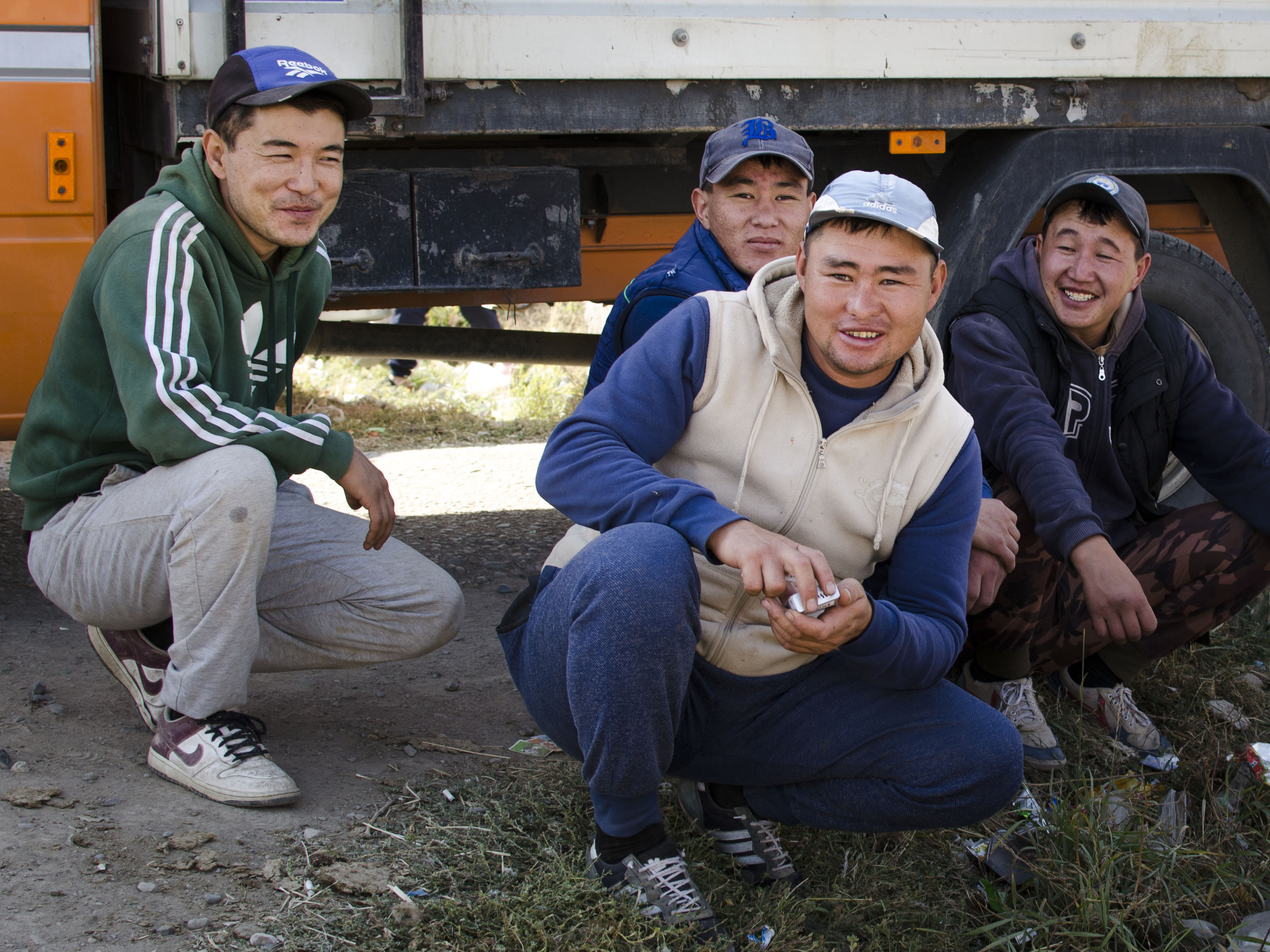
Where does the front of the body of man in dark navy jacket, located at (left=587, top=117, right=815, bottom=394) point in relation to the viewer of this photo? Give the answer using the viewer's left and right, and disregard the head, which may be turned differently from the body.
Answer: facing the viewer and to the right of the viewer

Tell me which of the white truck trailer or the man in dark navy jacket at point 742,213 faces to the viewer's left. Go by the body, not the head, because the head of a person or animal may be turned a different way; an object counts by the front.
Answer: the white truck trailer

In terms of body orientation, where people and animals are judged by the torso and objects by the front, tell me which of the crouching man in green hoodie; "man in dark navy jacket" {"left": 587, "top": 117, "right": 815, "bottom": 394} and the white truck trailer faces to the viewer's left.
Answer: the white truck trailer

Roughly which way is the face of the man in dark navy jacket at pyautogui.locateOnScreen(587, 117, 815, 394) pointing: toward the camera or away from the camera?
toward the camera

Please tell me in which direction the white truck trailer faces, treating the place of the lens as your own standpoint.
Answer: facing to the left of the viewer

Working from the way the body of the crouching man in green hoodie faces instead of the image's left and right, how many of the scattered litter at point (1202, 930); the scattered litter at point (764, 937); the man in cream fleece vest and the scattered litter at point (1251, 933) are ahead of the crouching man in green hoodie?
4

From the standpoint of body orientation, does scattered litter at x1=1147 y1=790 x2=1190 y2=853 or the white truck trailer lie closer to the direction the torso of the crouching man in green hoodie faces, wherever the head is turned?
the scattered litter

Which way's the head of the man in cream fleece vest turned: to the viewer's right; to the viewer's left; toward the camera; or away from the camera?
toward the camera

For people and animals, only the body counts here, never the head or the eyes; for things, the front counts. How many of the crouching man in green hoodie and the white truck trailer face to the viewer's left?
1

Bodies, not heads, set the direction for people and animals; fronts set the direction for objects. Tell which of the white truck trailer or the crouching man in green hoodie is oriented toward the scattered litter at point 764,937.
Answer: the crouching man in green hoodie

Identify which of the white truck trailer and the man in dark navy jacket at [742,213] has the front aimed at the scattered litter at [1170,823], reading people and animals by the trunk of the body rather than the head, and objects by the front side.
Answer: the man in dark navy jacket

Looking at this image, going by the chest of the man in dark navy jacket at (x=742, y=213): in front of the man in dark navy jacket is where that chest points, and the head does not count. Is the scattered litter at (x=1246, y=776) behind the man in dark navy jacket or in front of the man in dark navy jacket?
in front
